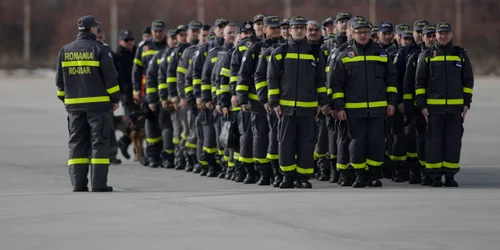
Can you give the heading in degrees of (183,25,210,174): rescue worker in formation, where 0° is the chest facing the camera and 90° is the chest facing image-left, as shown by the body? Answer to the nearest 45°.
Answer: approximately 315°

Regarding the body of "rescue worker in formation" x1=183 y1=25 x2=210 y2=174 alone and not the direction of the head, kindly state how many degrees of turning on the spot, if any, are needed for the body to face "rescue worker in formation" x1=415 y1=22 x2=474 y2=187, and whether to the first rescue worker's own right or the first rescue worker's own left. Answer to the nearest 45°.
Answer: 0° — they already face them

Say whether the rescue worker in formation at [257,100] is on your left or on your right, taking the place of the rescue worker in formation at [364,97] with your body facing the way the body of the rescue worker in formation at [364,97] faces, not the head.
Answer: on your right

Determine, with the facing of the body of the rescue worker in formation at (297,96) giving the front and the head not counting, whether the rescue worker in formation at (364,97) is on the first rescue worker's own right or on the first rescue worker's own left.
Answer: on the first rescue worker's own left

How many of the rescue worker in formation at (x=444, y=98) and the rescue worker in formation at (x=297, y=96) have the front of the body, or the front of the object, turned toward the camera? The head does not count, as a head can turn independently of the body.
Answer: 2

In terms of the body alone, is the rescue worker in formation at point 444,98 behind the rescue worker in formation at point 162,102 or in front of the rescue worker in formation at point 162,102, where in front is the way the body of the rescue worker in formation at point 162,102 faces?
in front
